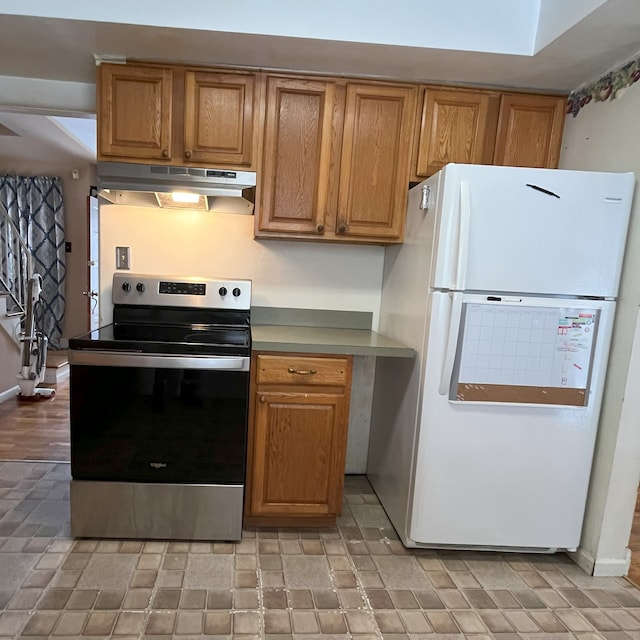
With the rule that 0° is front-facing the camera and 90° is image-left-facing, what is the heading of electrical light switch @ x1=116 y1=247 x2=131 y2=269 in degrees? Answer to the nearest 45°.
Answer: approximately 0°

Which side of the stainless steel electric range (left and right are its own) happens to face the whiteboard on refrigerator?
left

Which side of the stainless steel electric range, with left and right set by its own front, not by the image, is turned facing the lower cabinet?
left

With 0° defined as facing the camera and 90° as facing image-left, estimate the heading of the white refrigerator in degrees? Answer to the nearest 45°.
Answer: approximately 0°
